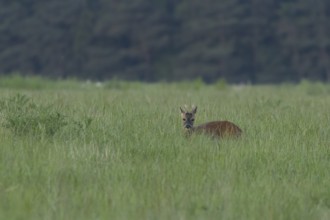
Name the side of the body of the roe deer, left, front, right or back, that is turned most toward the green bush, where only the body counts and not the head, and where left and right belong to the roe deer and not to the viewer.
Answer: front

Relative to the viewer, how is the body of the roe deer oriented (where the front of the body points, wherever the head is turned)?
to the viewer's left
